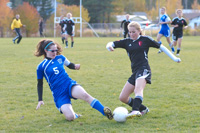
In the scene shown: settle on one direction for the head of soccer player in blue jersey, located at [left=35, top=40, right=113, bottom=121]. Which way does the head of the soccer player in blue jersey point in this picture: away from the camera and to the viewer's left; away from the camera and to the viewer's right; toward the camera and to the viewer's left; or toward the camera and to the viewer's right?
toward the camera and to the viewer's right

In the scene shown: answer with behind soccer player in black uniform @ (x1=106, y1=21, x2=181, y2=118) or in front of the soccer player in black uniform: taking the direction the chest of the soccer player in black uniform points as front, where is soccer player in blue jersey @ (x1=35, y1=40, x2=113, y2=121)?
in front

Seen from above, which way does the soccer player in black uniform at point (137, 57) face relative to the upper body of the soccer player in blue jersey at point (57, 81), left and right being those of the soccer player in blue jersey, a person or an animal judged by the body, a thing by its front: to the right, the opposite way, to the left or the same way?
to the right

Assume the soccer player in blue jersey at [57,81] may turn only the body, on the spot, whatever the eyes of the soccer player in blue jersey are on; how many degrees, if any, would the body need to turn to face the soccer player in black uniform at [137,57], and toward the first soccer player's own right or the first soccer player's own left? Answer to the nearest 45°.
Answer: approximately 45° to the first soccer player's own left

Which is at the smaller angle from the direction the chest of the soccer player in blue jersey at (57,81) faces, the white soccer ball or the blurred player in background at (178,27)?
the white soccer ball

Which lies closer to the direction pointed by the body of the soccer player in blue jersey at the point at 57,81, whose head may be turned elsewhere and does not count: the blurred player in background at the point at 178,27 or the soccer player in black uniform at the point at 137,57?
the soccer player in black uniform

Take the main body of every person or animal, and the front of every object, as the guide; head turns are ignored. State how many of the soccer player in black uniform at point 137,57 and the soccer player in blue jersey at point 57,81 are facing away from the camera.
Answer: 0

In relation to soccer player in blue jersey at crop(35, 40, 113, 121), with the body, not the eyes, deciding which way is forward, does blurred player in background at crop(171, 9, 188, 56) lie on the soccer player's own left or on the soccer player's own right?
on the soccer player's own left

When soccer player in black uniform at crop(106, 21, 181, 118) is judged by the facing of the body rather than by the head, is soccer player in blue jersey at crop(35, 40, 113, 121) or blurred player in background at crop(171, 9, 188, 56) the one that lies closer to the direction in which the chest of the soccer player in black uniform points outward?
the soccer player in blue jersey

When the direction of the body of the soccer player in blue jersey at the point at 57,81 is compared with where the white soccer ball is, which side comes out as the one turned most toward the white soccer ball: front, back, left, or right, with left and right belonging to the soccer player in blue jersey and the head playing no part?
front

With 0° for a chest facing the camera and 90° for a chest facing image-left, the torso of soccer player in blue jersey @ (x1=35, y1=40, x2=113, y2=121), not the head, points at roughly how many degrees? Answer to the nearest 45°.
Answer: approximately 315°

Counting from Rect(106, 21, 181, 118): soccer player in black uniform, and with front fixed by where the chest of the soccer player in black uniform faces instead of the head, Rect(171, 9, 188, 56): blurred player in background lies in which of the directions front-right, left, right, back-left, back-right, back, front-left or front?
back-right

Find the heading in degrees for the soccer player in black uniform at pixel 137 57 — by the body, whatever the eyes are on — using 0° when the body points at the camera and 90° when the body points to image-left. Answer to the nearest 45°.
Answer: approximately 45°

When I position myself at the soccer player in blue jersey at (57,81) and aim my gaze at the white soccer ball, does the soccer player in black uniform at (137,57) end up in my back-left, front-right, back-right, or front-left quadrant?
front-left
